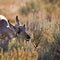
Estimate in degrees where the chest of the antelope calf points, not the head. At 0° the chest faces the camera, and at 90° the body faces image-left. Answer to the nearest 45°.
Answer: approximately 270°
